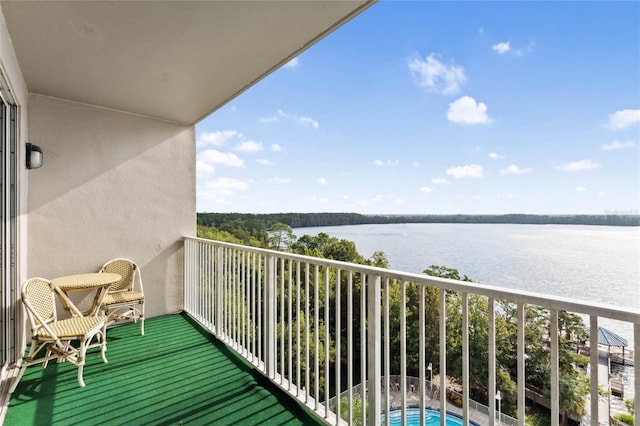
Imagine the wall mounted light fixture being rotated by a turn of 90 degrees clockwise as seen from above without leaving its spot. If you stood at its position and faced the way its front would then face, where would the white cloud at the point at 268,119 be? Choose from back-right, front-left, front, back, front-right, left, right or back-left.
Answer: back-left

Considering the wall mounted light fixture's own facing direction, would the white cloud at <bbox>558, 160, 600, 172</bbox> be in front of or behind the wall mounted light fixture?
in front

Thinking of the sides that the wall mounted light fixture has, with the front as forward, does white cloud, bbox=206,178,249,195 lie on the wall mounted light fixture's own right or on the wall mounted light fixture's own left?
on the wall mounted light fixture's own left

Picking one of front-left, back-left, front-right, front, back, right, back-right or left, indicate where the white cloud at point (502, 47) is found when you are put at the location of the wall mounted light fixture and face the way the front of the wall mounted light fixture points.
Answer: front

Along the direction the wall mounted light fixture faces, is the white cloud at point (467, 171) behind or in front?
in front

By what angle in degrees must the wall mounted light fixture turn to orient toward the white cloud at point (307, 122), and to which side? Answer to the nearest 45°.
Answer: approximately 45° to its left

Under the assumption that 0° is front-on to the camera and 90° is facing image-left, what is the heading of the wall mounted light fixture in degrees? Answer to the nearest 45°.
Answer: approximately 270°
